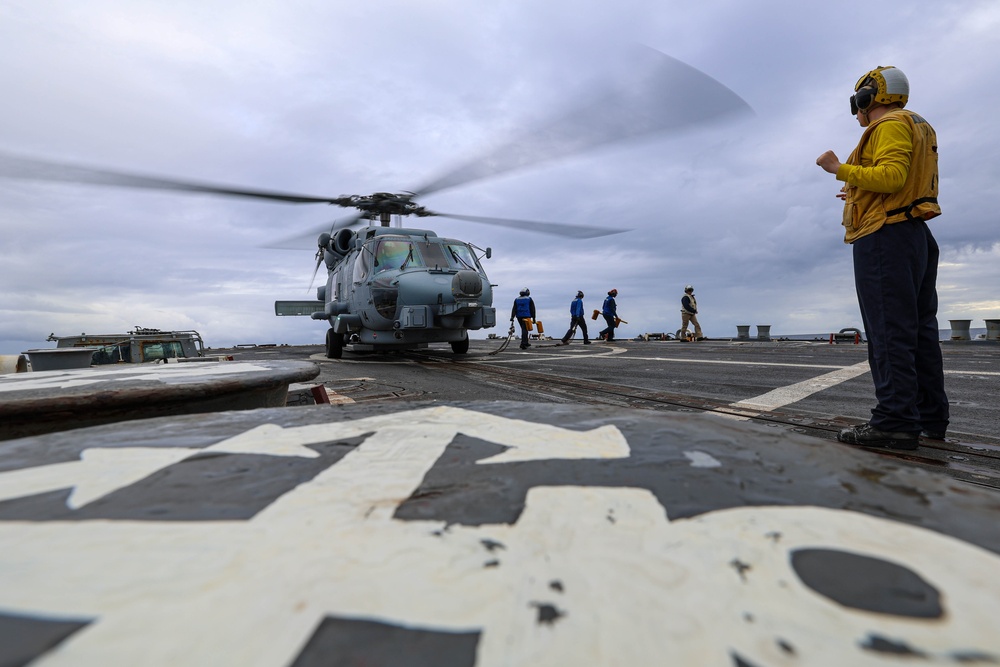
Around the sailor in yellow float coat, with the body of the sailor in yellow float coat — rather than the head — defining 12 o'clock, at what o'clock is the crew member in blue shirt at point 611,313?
The crew member in blue shirt is roughly at 2 o'clock from the sailor in yellow float coat.

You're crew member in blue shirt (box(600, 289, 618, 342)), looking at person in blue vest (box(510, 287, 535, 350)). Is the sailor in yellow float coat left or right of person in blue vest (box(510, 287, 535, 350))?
left

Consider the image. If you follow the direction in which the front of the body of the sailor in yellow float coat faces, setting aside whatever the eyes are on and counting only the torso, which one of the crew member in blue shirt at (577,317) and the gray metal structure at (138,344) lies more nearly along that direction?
the gray metal structure

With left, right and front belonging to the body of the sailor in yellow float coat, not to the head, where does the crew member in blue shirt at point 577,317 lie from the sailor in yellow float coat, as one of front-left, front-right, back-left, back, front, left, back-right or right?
front-right

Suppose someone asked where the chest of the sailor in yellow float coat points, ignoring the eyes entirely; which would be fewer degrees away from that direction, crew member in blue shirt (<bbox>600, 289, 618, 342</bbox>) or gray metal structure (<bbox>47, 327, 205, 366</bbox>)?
the gray metal structure

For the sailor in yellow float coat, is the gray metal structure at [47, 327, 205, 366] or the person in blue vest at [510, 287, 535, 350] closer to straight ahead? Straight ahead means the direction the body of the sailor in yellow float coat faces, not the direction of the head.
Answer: the gray metal structure

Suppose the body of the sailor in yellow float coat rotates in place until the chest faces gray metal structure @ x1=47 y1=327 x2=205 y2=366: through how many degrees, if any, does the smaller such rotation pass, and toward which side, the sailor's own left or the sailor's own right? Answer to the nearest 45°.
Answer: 0° — they already face it

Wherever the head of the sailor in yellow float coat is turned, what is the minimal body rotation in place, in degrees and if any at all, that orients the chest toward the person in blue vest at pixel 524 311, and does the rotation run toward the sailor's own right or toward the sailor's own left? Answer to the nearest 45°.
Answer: approximately 45° to the sailor's own right

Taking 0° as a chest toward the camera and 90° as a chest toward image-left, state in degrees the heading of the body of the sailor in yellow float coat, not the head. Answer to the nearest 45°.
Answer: approximately 90°
